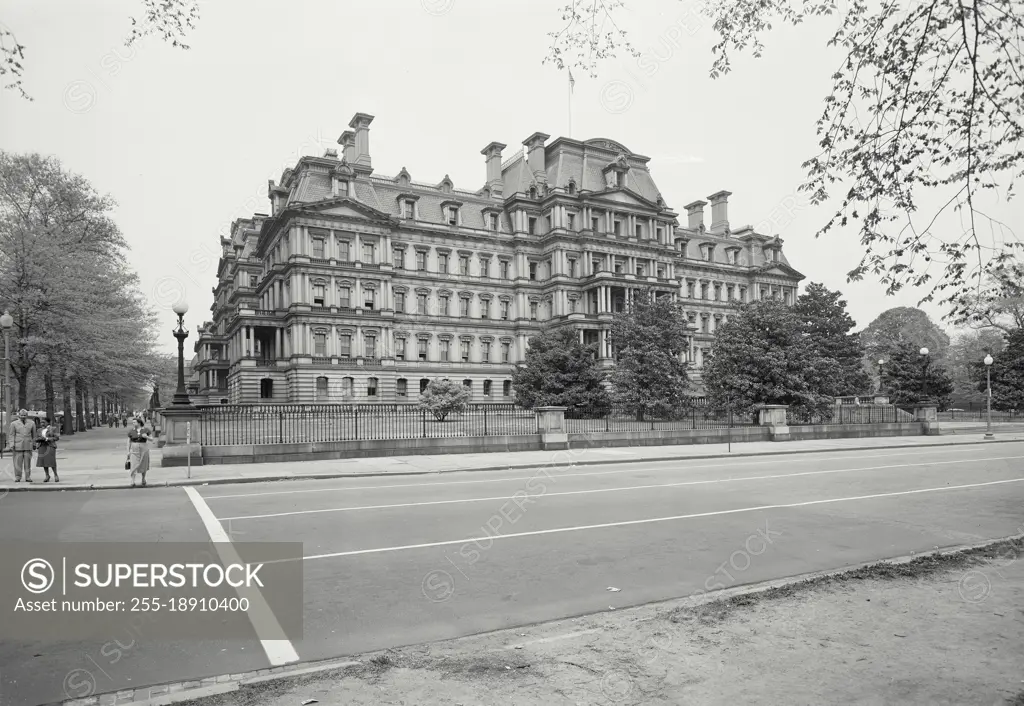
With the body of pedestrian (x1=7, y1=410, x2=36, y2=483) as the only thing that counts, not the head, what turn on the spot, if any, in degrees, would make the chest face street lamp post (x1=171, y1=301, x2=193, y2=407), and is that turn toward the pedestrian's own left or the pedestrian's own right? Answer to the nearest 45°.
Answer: approximately 135° to the pedestrian's own left

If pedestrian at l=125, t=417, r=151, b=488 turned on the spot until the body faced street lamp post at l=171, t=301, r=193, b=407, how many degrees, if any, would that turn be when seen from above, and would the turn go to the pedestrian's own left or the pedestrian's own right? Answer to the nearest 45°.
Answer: approximately 180°

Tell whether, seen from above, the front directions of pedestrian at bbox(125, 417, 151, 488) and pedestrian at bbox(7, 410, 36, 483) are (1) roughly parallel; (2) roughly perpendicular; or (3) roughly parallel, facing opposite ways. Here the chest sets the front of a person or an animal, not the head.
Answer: roughly parallel

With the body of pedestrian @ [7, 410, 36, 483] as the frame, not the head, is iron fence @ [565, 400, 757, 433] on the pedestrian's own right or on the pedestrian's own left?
on the pedestrian's own left

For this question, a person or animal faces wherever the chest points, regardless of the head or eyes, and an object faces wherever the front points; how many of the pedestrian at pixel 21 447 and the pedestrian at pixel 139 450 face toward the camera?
2

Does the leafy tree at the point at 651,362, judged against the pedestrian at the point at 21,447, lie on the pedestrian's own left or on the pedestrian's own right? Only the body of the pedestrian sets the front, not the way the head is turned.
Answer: on the pedestrian's own left

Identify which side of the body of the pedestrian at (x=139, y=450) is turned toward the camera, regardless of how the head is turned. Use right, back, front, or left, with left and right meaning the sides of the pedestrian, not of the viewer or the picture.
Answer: front
